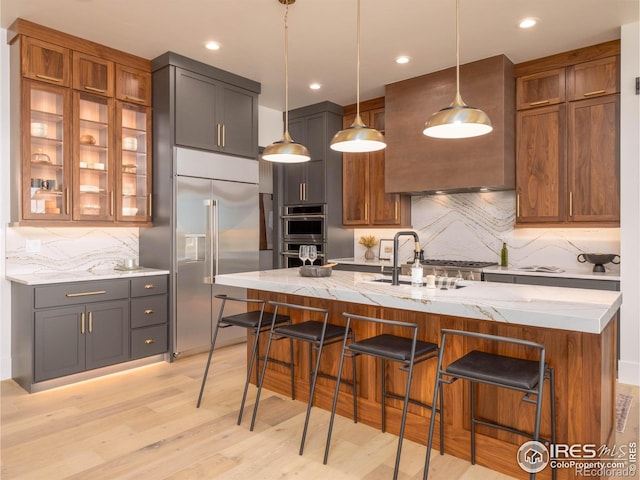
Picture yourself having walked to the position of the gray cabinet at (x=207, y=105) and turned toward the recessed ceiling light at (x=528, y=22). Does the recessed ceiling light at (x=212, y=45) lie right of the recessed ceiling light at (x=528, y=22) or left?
right

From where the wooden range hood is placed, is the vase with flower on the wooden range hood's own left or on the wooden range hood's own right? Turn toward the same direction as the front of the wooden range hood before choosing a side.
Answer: on the wooden range hood's own right

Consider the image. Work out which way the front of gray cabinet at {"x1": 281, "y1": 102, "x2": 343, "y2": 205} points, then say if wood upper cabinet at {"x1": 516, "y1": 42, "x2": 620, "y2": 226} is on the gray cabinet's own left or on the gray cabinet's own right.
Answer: on the gray cabinet's own left

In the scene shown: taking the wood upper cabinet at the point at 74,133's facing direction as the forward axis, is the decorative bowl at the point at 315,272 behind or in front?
in front

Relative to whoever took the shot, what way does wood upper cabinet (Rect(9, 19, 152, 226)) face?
facing the viewer and to the right of the viewer
